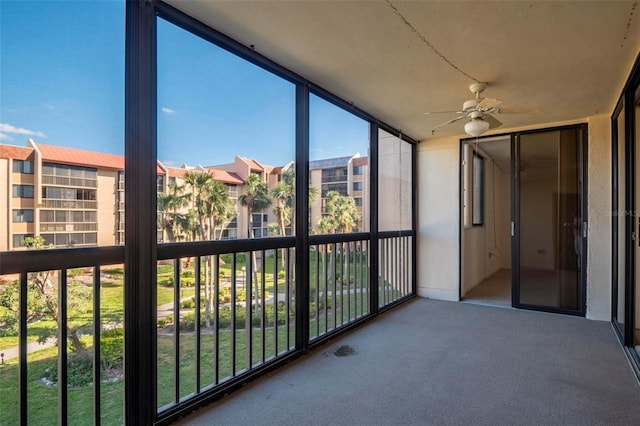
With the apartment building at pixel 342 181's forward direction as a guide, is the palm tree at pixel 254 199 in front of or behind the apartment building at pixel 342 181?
in front

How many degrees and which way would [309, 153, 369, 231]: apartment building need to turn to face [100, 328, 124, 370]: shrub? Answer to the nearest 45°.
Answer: approximately 45° to its right

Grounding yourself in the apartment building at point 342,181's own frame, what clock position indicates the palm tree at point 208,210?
The palm tree is roughly at 1 o'clock from the apartment building.

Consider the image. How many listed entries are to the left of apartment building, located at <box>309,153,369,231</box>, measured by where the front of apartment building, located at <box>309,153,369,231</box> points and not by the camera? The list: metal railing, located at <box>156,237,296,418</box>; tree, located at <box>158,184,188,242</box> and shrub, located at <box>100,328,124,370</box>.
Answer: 0

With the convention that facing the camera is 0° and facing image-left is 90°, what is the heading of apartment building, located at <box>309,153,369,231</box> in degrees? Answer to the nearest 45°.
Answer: approximately 0°

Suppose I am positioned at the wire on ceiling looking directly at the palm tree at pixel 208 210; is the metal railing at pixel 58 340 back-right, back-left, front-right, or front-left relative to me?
front-left

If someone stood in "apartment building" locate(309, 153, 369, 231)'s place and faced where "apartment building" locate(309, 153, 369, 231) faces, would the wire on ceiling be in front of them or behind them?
in front

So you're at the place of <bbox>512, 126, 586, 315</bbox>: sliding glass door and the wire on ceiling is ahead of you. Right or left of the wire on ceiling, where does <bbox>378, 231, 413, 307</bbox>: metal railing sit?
right

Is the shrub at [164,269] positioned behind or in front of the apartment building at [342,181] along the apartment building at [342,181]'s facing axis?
in front
